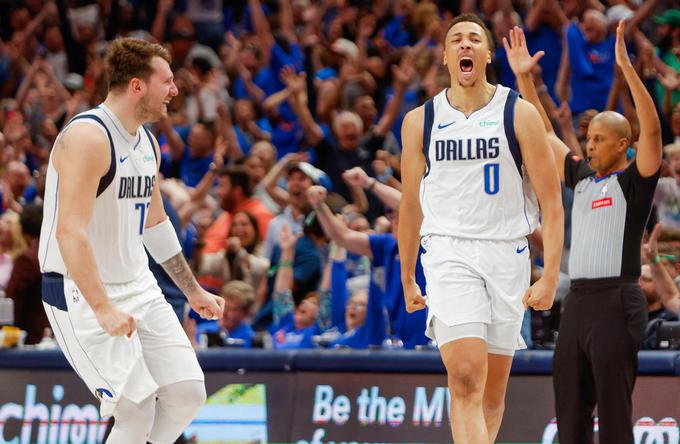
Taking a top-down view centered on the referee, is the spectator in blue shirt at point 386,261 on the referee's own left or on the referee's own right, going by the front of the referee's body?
on the referee's own right

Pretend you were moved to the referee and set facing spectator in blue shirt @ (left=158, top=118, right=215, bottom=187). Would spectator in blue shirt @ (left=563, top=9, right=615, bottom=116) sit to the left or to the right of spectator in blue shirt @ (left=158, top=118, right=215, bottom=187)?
right

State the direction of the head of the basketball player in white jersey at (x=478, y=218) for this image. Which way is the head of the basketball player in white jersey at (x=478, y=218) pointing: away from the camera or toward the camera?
toward the camera

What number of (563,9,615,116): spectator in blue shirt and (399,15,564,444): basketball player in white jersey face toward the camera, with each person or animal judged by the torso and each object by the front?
2

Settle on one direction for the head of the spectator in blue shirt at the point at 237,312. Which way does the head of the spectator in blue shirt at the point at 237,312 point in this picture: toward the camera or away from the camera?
toward the camera

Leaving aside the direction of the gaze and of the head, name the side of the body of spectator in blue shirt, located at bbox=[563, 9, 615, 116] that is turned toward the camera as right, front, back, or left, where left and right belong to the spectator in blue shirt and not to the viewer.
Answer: front

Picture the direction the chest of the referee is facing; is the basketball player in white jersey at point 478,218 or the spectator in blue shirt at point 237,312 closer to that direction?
the basketball player in white jersey

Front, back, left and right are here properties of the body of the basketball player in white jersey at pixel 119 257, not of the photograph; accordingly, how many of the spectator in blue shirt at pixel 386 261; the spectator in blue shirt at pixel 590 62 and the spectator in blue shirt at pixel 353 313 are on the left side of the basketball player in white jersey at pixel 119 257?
3

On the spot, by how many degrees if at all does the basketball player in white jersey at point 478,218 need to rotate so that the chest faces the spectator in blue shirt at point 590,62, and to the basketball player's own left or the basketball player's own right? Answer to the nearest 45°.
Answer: approximately 180°

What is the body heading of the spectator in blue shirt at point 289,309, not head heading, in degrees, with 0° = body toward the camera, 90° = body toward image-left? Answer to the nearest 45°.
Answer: approximately 0°

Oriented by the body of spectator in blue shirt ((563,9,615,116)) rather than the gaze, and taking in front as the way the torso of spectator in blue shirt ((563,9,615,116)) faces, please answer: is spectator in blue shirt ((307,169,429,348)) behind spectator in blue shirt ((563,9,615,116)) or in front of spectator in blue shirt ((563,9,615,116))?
in front

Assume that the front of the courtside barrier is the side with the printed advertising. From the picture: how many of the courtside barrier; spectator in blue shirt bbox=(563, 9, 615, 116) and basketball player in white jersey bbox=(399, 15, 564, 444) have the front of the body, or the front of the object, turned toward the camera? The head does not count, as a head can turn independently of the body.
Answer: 3

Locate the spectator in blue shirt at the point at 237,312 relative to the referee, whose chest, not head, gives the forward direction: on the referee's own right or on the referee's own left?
on the referee's own right

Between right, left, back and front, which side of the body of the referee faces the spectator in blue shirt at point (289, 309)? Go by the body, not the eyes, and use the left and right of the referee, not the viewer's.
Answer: right

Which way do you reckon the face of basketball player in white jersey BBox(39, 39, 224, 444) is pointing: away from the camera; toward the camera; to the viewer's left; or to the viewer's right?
to the viewer's right

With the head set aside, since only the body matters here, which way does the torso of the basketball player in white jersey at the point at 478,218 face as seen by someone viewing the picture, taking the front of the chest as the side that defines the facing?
toward the camera

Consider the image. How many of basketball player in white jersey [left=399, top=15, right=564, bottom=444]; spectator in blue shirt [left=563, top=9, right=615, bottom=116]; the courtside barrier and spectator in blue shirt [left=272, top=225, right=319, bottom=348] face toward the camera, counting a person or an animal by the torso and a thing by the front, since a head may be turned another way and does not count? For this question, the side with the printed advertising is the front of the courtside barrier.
4

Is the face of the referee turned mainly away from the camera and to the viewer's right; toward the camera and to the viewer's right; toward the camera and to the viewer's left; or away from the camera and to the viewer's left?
toward the camera and to the viewer's left

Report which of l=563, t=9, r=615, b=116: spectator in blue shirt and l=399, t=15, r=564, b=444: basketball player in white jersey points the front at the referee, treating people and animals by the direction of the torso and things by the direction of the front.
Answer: the spectator in blue shirt
